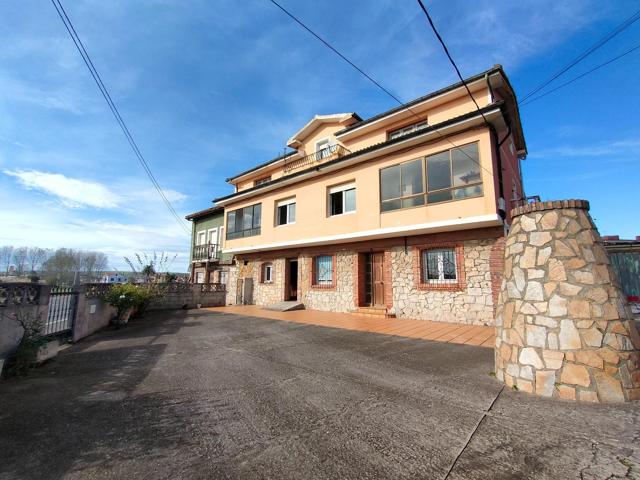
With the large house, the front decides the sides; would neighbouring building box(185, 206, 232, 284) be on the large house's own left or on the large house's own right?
on the large house's own right

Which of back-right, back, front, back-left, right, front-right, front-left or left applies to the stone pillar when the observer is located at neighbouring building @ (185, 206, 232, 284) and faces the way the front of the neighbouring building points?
front-left

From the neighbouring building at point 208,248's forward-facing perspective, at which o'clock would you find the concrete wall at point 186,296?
The concrete wall is roughly at 11 o'clock from the neighbouring building.

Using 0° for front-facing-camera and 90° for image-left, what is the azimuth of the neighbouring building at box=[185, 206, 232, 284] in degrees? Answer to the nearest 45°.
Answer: approximately 45°

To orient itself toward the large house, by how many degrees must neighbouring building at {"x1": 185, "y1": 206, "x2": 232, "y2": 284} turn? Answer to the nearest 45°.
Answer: approximately 90° to its left

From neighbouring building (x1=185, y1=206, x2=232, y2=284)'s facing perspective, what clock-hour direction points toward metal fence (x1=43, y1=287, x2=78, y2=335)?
The metal fence is roughly at 11 o'clock from the neighbouring building.

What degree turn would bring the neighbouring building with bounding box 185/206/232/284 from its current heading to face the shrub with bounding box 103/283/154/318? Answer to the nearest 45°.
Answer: approximately 45° to its left

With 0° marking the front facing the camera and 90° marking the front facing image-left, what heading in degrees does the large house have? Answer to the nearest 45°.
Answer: approximately 45°

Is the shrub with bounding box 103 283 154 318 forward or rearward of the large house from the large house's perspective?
forward

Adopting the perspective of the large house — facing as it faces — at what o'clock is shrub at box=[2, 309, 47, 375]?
The shrub is roughly at 12 o'clock from the large house.

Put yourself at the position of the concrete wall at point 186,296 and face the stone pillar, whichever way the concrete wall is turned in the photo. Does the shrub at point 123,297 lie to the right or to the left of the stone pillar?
right

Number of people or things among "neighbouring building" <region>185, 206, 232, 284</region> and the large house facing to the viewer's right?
0

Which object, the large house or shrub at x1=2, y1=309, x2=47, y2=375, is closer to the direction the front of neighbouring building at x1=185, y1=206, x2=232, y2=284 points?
the shrub
